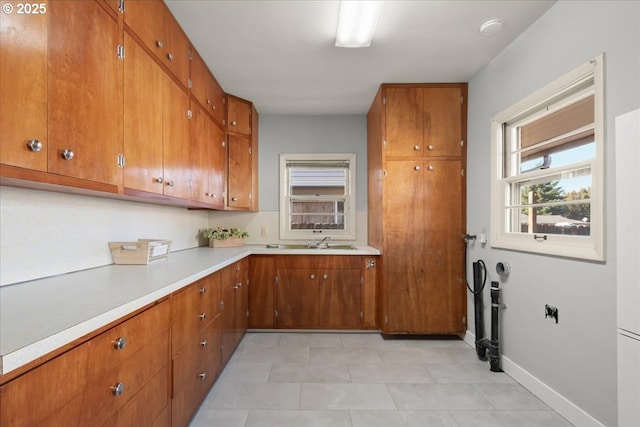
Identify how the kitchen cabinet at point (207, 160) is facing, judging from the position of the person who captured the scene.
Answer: facing to the right of the viewer

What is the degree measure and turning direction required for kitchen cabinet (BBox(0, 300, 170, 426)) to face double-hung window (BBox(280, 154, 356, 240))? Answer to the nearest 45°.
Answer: approximately 90° to its left

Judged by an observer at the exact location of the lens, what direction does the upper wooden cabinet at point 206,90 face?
facing to the right of the viewer

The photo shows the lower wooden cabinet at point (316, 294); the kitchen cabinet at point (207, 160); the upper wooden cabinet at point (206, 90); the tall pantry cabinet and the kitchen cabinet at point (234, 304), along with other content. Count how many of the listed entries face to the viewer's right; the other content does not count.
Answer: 3

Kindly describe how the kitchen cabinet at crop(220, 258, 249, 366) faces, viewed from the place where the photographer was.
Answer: facing to the right of the viewer

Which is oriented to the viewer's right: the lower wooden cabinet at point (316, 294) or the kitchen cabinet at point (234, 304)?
the kitchen cabinet

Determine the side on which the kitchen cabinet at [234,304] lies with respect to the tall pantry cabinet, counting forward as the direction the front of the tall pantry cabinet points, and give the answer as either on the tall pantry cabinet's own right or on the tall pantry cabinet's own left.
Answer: on the tall pantry cabinet's own right

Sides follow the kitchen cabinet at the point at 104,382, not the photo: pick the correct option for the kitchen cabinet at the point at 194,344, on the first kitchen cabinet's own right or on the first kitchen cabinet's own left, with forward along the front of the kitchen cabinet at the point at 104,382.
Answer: on the first kitchen cabinet's own left

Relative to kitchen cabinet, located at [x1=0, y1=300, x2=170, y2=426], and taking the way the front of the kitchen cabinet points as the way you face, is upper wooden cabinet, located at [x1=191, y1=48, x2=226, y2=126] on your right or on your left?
on your left

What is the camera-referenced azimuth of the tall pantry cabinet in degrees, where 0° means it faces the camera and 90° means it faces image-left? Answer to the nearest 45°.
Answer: approximately 0°
